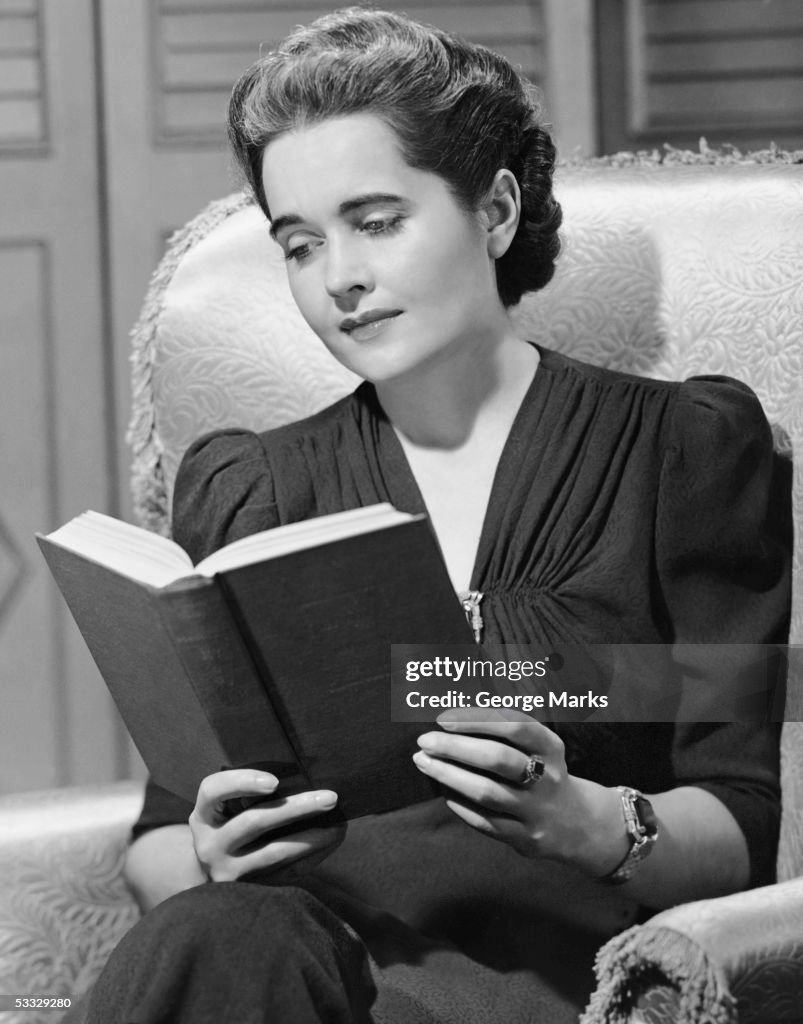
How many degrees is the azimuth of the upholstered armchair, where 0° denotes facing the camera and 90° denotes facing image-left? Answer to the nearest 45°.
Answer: approximately 45°

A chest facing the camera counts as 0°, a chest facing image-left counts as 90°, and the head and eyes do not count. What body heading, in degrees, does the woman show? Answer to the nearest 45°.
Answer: approximately 45°
